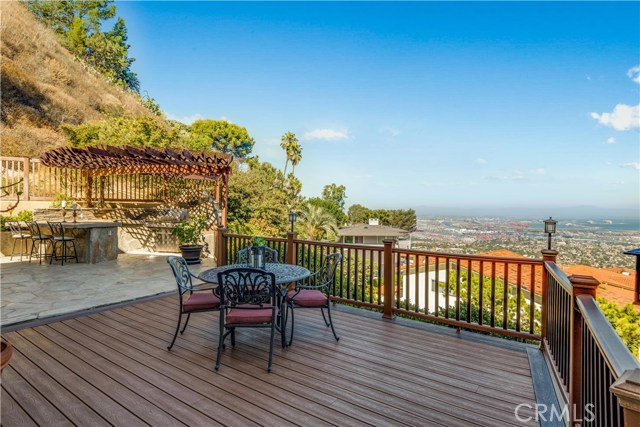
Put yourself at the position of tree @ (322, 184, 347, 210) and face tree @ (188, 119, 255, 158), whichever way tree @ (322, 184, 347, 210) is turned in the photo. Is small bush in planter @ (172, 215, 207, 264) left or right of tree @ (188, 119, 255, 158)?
left

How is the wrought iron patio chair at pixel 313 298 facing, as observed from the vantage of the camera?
facing to the left of the viewer

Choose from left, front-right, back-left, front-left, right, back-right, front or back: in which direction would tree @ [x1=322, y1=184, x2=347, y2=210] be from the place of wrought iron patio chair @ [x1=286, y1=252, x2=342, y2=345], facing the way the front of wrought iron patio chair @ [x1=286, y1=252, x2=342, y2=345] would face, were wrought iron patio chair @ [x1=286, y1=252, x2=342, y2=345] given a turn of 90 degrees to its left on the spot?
back

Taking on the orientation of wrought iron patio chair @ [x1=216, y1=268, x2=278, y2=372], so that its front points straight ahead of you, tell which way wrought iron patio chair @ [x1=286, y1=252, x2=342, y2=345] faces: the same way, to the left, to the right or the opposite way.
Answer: to the left

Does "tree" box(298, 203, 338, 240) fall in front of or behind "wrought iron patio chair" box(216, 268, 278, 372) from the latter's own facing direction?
in front

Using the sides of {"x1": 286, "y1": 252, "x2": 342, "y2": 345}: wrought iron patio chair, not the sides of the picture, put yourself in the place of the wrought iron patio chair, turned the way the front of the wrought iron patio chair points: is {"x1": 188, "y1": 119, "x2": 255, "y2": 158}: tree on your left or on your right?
on your right

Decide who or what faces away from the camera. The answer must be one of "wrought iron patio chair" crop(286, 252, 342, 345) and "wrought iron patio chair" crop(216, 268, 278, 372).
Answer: "wrought iron patio chair" crop(216, 268, 278, 372)

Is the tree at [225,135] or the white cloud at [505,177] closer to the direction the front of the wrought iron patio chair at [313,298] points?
the tree

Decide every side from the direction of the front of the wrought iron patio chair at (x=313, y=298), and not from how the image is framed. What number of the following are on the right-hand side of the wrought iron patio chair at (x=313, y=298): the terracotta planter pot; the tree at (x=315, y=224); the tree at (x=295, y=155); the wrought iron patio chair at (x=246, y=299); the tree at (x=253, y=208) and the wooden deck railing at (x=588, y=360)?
3

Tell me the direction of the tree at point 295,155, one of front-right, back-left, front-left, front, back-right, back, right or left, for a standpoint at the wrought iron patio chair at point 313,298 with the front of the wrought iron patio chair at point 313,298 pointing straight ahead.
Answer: right

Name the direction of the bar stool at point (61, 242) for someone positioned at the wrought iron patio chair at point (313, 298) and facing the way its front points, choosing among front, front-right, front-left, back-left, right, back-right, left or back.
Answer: front-right

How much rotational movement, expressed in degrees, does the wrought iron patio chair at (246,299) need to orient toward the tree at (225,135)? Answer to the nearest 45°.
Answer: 0° — it already faces it

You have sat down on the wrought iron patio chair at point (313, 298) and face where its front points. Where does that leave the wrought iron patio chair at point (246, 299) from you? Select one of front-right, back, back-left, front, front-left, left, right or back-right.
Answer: front-left

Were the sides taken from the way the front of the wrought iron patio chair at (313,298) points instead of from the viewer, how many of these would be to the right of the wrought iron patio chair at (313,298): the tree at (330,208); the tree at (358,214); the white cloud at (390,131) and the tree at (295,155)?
4

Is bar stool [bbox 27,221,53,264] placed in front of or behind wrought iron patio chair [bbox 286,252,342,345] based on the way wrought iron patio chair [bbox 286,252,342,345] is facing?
in front
